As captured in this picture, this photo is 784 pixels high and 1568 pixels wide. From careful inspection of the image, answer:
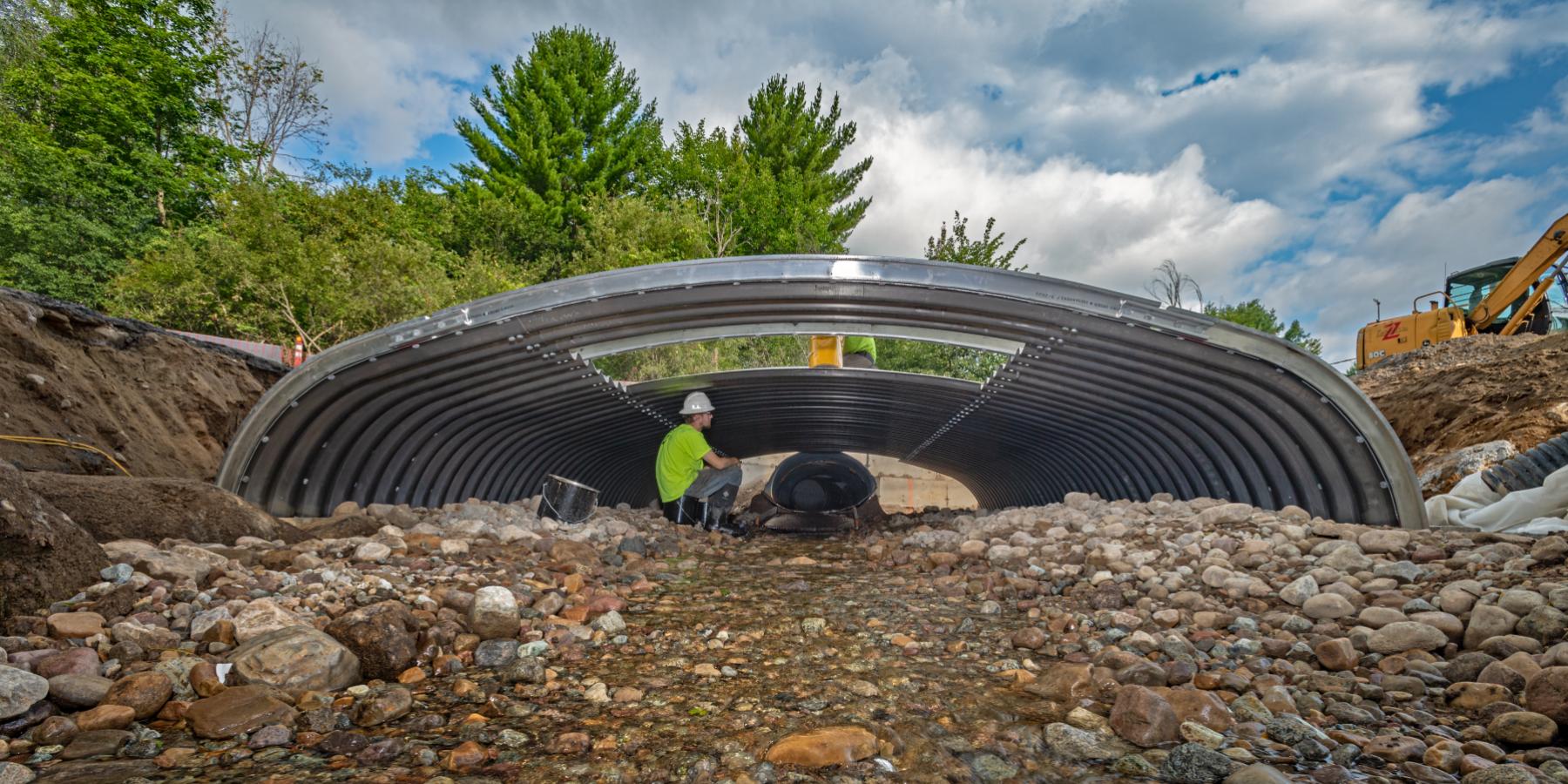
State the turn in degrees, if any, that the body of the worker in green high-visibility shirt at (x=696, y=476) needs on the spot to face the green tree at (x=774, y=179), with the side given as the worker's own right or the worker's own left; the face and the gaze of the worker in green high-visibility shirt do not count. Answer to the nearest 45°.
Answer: approximately 90° to the worker's own left

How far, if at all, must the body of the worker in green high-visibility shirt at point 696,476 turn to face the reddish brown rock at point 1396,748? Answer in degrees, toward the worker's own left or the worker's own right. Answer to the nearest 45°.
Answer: approximately 90° to the worker's own right

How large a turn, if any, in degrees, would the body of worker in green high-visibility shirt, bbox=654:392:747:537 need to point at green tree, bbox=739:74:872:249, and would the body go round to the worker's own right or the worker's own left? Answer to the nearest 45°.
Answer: approximately 90° to the worker's own left

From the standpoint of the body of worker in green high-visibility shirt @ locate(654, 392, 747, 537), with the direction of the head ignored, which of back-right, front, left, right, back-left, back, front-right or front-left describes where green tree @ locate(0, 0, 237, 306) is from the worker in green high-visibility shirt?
back-left

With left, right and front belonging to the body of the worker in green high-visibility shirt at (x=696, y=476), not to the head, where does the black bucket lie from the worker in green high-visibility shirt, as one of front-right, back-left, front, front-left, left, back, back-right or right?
back-right

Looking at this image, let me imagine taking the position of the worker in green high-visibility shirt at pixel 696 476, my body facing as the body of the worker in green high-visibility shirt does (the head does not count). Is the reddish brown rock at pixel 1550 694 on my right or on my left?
on my right

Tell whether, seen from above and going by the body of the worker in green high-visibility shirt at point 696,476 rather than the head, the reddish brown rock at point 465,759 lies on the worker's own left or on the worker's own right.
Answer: on the worker's own right

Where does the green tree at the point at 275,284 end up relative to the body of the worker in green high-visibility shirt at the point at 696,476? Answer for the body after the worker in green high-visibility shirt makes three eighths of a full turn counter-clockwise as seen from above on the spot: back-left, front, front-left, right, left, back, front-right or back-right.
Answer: front

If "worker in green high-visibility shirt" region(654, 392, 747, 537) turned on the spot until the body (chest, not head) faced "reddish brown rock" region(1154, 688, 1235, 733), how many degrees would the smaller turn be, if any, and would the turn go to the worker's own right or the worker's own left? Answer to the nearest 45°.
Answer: approximately 90° to the worker's own right

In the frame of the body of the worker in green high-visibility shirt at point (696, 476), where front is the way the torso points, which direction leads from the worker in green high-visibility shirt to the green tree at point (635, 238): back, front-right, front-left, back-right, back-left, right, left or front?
left

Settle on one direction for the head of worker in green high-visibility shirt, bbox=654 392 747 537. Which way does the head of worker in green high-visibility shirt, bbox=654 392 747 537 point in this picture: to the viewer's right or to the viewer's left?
to the viewer's right

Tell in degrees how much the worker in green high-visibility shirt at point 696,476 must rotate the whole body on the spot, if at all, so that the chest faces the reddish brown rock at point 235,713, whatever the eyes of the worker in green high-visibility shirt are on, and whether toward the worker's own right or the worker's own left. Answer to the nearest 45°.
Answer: approximately 90° to the worker's own right

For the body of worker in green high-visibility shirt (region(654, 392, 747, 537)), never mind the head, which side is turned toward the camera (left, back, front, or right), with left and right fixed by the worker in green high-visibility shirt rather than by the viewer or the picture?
right

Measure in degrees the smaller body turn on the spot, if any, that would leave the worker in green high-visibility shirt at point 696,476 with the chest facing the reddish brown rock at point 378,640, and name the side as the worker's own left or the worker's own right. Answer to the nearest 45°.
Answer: approximately 90° to the worker's own right
